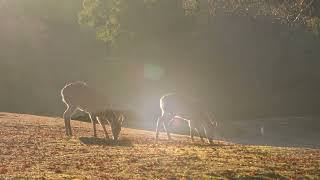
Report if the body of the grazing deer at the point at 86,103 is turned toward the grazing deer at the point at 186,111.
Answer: yes

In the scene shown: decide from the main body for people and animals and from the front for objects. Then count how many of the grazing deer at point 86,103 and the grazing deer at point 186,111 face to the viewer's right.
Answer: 2

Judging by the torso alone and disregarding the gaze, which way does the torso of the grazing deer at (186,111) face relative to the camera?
to the viewer's right

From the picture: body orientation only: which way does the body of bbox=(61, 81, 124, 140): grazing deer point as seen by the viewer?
to the viewer's right

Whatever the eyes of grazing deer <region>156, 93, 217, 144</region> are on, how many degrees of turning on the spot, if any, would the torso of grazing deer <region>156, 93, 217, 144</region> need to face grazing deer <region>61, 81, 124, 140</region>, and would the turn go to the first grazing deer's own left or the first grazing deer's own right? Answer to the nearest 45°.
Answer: approximately 180°
